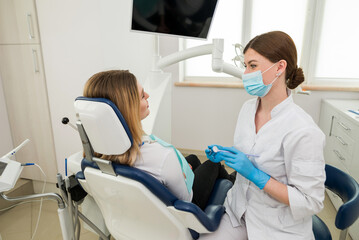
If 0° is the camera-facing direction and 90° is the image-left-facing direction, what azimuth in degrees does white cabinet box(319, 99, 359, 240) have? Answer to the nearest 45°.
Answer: approximately 45°

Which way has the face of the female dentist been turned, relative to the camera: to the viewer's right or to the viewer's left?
to the viewer's left

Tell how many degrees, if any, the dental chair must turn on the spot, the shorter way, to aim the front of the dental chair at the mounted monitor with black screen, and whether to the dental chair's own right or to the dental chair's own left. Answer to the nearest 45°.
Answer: approximately 45° to the dental chair's own left

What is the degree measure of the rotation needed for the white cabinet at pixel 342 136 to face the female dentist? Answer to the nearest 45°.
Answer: approximately 45° to its left

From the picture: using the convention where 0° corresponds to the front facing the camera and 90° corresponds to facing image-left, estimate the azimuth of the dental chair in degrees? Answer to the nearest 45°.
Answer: approximately 225°

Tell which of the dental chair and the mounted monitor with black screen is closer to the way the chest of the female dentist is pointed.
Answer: the dental chair

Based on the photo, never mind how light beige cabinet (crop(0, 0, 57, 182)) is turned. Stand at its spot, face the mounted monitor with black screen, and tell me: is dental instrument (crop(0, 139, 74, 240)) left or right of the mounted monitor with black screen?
right

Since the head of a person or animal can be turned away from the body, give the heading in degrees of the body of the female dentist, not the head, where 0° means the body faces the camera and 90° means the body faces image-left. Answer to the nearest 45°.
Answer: approximately 45°

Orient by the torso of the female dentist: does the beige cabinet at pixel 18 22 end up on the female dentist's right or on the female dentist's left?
on the female dentist's right
